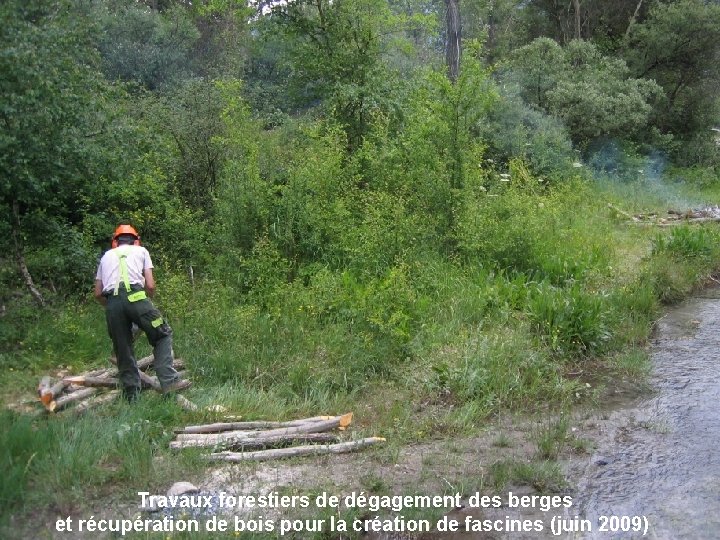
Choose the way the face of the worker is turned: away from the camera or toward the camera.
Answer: away from the camera

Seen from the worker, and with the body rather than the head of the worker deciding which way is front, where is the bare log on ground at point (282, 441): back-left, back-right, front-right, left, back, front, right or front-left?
back-right

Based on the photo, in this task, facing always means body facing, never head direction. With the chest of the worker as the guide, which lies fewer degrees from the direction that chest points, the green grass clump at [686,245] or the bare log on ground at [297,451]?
the green grass clump

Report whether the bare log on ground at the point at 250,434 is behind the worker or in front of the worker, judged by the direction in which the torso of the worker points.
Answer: behind

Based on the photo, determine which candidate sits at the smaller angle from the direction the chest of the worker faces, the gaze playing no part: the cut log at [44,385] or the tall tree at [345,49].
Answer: the tall tree

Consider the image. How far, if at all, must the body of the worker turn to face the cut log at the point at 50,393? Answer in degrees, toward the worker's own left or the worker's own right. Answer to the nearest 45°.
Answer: approximately 90° to the worker's own left

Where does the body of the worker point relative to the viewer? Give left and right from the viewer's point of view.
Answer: facing away from the viewer

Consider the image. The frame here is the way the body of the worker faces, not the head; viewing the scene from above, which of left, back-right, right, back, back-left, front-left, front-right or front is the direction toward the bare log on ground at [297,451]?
back-right
